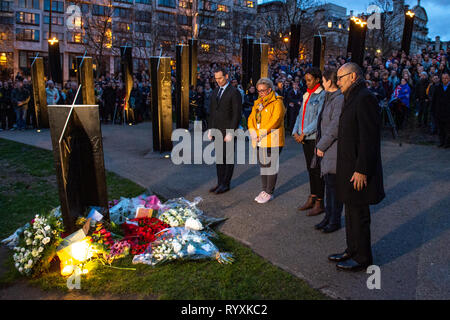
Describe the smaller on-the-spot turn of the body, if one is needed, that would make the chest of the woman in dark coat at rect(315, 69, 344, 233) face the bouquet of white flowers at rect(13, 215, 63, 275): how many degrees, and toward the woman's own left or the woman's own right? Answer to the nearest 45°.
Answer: approximately 45° to the woman's own left

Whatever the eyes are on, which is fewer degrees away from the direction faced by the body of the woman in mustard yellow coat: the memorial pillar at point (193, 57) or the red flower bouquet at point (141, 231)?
the red flower bouquet

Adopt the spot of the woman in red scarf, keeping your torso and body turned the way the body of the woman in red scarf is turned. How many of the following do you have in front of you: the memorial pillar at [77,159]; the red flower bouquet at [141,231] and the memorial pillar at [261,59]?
2

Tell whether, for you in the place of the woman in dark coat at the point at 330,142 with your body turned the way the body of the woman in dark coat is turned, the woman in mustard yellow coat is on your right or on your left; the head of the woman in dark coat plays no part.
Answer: on your right

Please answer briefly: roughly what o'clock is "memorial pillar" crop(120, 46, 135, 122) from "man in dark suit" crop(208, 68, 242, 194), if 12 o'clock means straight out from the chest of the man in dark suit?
The memorial pillar is roughly at 4 o'clock from the man in dark suit.

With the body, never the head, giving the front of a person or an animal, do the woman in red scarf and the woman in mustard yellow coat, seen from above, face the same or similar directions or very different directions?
same or similar directions

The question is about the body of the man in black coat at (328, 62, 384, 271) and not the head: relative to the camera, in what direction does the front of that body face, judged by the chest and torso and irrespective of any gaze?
to the viewer's left

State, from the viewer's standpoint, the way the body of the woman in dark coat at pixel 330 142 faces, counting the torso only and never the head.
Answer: to the viewer's left

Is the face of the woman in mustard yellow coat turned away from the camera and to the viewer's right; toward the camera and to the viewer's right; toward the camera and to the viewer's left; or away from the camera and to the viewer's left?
toward the camera and to the viewer's left

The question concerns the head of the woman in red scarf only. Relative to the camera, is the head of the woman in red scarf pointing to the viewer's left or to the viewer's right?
to the viewer's left

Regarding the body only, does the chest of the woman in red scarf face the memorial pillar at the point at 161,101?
no

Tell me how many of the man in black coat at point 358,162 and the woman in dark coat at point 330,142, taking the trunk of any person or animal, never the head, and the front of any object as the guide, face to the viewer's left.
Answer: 2

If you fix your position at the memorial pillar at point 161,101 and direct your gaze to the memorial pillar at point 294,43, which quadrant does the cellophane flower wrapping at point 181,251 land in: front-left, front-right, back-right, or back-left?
back-right

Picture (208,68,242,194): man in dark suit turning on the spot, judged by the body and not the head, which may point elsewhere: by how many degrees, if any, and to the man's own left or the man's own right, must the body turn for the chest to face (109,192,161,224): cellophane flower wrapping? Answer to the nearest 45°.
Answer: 0° — they already face it

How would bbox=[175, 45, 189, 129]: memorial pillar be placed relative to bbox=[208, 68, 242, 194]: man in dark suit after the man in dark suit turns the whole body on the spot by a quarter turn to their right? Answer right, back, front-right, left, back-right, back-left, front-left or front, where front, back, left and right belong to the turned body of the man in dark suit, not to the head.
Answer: front-right

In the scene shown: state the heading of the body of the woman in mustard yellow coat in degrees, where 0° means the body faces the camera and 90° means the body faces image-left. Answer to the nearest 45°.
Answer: approximately 45°

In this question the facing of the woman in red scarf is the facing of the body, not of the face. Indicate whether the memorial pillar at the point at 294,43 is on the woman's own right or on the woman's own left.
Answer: on the woman's own right

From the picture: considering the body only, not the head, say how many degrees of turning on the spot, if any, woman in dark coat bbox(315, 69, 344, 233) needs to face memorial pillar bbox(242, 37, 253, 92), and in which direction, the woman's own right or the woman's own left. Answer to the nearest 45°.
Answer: approximately 90° to the woman's own right

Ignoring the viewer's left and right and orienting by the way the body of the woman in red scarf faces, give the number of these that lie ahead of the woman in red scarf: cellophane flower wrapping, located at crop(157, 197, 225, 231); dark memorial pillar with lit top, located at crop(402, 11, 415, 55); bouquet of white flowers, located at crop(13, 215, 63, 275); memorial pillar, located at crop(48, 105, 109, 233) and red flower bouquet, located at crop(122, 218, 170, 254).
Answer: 4

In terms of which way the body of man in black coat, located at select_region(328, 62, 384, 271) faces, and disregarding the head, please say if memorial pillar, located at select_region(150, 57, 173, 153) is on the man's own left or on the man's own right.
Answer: on the man's own right

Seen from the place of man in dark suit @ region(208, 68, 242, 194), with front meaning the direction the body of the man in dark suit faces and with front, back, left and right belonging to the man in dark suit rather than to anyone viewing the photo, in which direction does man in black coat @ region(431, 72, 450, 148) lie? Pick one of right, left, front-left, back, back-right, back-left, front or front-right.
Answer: back

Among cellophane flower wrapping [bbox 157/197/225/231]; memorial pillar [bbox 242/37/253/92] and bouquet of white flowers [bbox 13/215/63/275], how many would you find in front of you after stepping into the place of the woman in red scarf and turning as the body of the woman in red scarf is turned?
2
